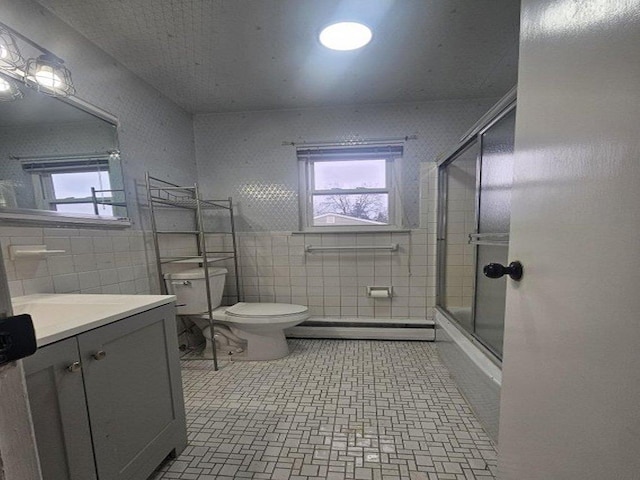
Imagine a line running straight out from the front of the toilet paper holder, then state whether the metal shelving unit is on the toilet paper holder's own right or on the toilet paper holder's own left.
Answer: on the toilet paper holder's own right

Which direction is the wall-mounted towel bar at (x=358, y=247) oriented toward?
toward the camera

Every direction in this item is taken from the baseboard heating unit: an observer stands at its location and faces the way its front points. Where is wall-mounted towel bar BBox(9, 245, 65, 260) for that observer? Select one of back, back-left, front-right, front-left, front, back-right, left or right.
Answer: front-right

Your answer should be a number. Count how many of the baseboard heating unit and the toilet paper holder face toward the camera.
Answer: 2

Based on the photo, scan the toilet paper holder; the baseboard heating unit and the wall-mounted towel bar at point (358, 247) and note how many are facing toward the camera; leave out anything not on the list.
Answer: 3

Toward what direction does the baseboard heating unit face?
toward the camera
